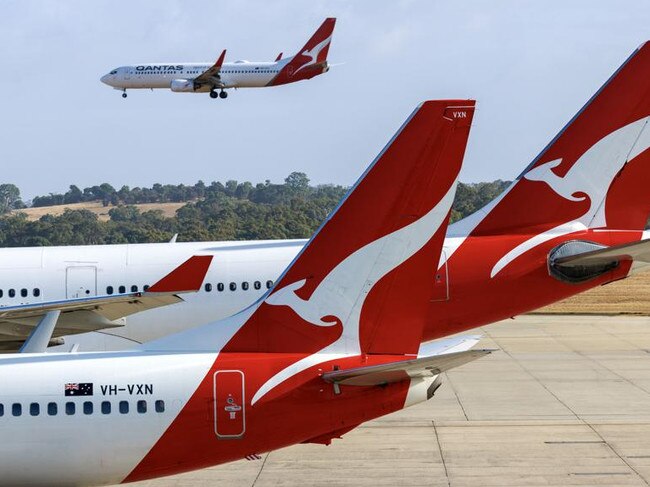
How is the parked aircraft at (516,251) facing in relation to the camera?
to the viewer's left

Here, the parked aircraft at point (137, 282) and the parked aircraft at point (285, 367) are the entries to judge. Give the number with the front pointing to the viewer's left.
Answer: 2

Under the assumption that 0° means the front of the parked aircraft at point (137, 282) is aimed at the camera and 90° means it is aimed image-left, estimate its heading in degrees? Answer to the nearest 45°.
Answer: approximately 90°

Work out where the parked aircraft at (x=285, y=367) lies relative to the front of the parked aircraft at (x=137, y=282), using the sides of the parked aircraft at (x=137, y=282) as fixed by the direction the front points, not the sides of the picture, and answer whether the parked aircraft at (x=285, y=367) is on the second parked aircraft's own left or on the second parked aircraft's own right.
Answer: on the second parked aircraft's own left

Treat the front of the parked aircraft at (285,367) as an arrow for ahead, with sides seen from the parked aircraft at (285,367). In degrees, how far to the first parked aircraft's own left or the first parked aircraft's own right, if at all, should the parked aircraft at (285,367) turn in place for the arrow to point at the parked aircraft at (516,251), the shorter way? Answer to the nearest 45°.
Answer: approximately 135° to the first parked aircraft's own right

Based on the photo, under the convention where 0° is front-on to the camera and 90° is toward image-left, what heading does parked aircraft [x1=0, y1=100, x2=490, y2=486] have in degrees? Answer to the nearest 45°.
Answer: approximately 90°

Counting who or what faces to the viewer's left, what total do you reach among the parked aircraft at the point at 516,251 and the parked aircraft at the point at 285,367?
2

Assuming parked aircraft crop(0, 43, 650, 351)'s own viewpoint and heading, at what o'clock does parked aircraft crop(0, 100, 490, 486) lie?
parked aircraft crop(0, 100, 490, 486) is roughly at 10 o'clock from parked aircraft crop(0, 43, 650, 351).
